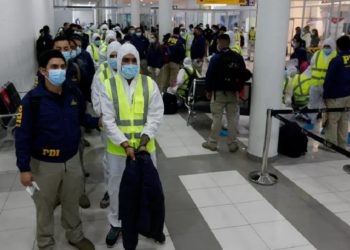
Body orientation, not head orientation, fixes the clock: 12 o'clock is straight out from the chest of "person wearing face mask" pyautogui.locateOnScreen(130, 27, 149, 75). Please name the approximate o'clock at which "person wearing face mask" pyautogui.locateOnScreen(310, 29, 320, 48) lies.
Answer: "person wearing face mask" pyautogui.locateOnScreen(310, 29, 320, 48) is roughly at 8 o'clock from "person wearing face mask" pyautogui.locateOnScreen(130, 27, 149, 75).

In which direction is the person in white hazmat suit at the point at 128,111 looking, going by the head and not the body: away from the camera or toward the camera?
toward the camera

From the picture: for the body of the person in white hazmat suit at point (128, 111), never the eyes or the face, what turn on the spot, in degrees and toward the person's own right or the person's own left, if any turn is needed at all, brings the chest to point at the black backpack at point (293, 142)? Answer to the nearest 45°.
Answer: approximately 135° to the person's own left

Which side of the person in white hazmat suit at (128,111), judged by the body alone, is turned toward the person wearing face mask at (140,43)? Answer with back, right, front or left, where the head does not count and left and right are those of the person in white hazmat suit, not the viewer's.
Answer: back

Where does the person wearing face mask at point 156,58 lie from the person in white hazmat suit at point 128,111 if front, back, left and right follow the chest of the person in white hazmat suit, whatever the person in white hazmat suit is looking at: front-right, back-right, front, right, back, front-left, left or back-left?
back

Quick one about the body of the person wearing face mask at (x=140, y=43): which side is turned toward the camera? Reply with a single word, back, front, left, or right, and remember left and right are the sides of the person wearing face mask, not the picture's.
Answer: front

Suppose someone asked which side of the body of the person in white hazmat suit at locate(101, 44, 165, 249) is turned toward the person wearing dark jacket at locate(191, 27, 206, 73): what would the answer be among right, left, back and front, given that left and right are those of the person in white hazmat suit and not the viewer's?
back

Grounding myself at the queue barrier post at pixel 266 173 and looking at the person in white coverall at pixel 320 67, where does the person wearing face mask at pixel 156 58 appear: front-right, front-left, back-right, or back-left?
front-left

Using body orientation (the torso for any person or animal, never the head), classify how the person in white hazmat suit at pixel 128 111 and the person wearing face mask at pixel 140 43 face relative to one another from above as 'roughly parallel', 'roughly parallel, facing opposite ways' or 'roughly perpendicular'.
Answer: roughly parallel
